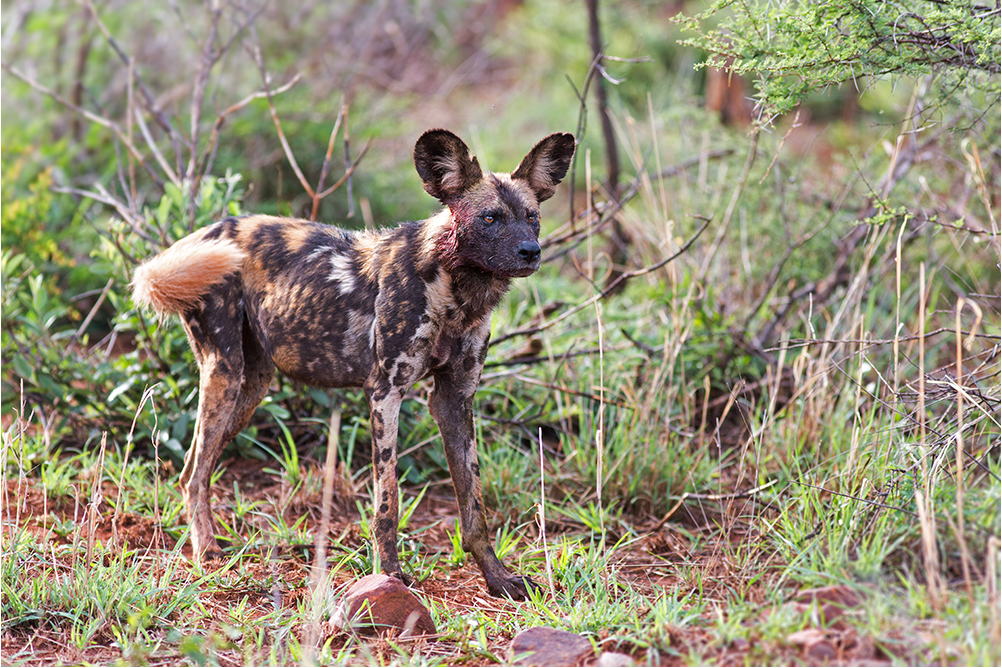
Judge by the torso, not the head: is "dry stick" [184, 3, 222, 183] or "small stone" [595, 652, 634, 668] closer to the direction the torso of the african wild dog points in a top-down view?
the small stone

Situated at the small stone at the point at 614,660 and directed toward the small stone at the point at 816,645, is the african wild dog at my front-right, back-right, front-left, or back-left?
back-left

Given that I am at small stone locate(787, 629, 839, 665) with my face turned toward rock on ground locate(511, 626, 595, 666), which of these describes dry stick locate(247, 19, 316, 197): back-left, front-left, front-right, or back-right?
front-right

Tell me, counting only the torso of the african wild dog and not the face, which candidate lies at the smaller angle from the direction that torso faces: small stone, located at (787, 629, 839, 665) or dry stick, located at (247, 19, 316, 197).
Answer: the small stone

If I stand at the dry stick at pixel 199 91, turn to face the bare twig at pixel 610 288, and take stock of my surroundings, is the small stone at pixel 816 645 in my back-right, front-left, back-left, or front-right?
front-right

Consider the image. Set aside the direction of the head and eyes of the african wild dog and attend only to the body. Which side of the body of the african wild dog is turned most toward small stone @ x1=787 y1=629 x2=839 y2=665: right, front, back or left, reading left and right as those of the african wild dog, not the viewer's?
front

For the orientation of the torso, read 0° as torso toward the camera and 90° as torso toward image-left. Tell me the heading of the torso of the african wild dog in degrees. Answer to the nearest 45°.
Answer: approximately 315°

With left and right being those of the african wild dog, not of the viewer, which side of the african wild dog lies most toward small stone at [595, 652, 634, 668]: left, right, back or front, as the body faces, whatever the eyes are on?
front

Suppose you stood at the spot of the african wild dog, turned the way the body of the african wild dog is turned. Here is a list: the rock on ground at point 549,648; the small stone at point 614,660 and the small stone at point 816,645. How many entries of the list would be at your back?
0

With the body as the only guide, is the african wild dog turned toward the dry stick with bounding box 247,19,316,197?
no
